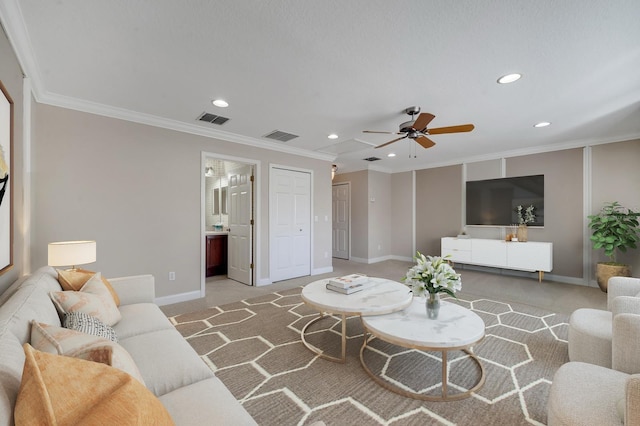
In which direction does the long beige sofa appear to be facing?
to the viewer's right

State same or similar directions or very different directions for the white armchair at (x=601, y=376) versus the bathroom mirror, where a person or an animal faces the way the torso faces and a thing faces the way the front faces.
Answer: very different directions

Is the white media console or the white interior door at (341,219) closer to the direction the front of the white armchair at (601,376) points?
the white interior door

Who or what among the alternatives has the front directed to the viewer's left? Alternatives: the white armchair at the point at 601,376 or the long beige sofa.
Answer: the white armchair

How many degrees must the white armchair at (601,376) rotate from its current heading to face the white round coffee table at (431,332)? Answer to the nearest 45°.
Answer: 0° — it already faces it

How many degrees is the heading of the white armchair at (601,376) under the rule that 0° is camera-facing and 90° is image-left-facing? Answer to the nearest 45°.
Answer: approximately 90°

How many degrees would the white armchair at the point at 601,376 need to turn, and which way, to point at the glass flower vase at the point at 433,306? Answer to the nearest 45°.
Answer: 0° — it already faces it
